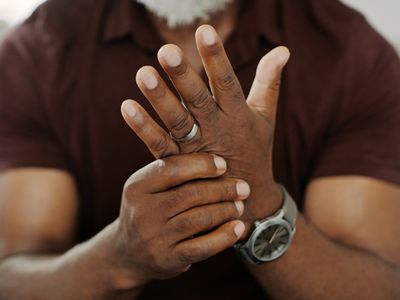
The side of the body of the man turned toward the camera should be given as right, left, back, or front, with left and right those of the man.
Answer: front
